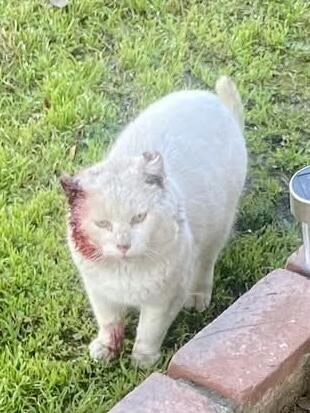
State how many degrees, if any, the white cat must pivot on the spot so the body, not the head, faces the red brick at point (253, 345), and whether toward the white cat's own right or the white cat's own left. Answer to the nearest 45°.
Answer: approximately 90° to the white cat's own left

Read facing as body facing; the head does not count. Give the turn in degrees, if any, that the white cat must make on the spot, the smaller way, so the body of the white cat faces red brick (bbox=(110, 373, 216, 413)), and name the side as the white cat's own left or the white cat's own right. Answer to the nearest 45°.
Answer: approximately 45° to the white cat's own left

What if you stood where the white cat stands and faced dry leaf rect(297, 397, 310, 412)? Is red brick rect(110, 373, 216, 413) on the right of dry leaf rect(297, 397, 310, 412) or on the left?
right

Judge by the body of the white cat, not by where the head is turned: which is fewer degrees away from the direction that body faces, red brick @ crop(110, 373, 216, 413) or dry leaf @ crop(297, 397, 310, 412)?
the red brick

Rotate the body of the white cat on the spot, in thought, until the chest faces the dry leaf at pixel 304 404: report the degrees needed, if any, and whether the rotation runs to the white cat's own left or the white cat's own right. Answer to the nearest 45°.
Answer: approximately 90° to the white cat's own left

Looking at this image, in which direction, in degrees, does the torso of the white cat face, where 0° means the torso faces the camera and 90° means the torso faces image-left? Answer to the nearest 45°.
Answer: approximately 45°
